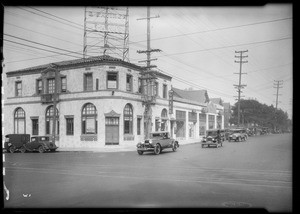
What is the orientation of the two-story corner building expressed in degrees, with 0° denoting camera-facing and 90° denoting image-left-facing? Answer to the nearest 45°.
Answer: approximately 0°

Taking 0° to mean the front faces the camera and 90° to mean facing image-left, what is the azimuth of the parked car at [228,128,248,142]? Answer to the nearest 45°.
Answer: approximately 45°

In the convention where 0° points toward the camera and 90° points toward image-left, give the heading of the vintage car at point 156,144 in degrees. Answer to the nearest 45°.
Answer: approximately 45°

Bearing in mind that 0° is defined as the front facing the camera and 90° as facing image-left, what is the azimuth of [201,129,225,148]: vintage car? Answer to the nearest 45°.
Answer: approximately 45°

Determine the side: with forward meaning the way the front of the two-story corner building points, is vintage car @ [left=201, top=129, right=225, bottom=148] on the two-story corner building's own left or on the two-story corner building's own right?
on the two-story corner building's own left

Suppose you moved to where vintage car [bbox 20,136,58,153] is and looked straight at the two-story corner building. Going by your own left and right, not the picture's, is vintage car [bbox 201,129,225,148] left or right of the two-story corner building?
right
